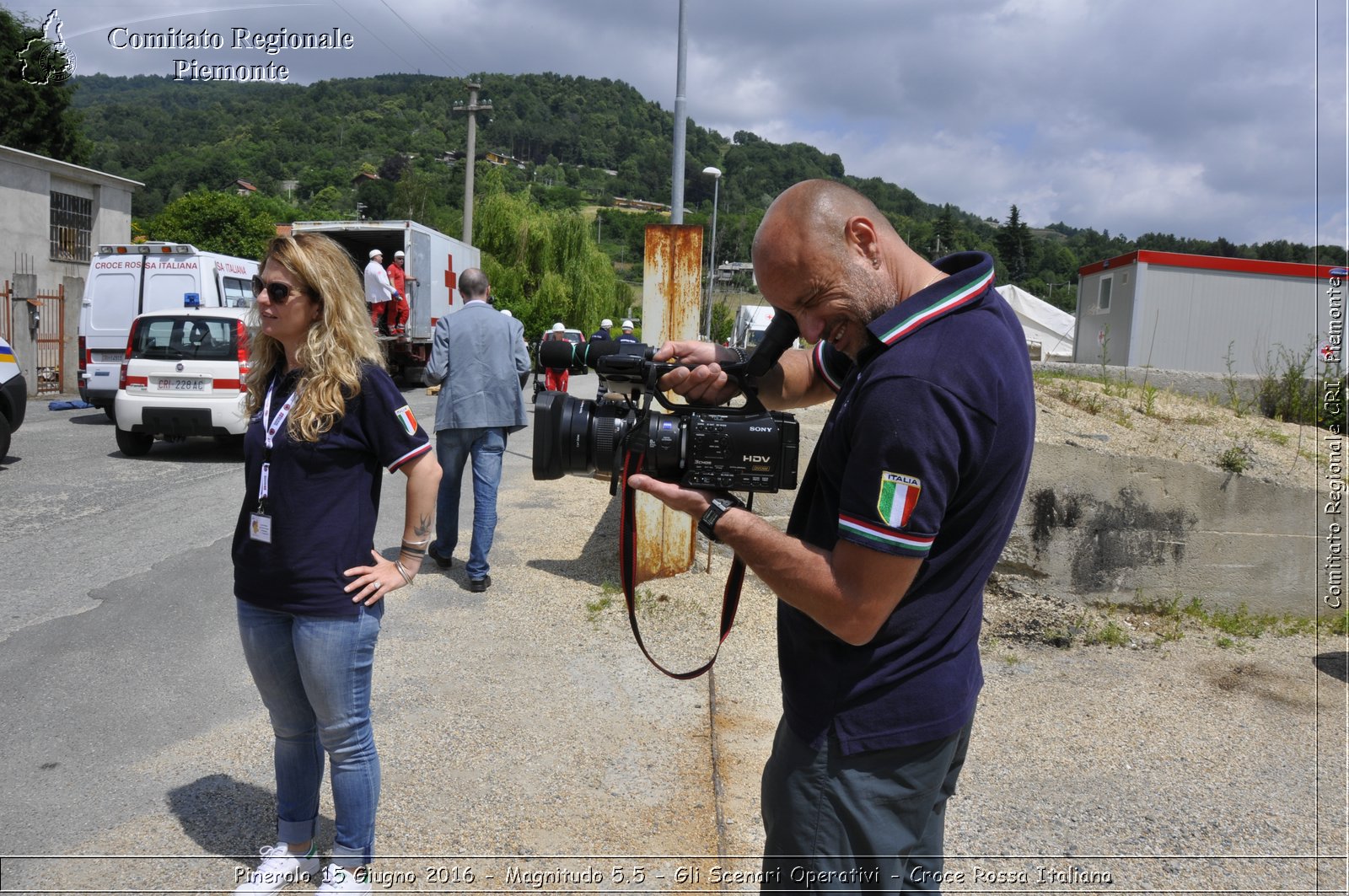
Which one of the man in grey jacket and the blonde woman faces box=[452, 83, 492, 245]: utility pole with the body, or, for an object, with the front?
the man in grey jacket

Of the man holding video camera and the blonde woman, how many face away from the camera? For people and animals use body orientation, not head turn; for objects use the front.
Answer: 0

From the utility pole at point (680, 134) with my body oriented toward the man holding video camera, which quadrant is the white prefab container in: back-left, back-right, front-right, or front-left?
back-left

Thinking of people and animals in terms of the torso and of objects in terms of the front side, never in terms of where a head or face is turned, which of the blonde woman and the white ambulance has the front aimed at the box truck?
the white ambulance

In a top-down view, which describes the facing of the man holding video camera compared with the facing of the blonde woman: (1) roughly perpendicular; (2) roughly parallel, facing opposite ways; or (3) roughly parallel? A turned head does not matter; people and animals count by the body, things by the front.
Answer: roughly perpendicular

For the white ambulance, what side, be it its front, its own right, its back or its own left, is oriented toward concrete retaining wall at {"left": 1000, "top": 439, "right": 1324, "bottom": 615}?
right

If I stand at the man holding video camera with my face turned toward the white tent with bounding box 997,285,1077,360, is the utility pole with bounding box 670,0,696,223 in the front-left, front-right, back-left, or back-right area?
front-left

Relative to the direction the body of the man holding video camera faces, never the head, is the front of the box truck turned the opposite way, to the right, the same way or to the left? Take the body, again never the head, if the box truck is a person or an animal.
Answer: to the right

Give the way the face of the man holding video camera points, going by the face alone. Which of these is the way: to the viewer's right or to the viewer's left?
to the viewer's left

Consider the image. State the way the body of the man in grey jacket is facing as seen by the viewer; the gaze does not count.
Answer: away from the camera

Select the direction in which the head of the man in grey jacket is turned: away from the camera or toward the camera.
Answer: away from the camera

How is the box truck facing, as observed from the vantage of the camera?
facing away from the viewer and to the right of the viewer

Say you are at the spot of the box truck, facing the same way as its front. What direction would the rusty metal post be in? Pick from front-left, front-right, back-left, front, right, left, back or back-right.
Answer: back-right

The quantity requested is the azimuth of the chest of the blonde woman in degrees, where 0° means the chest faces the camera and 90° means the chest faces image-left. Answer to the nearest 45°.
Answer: approximately 45°
